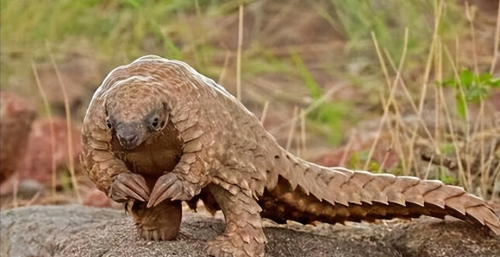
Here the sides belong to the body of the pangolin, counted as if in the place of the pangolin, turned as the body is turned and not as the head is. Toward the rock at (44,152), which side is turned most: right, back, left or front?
right

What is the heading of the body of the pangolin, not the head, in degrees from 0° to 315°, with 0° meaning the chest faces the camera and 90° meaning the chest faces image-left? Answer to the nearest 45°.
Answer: approximately 45°
